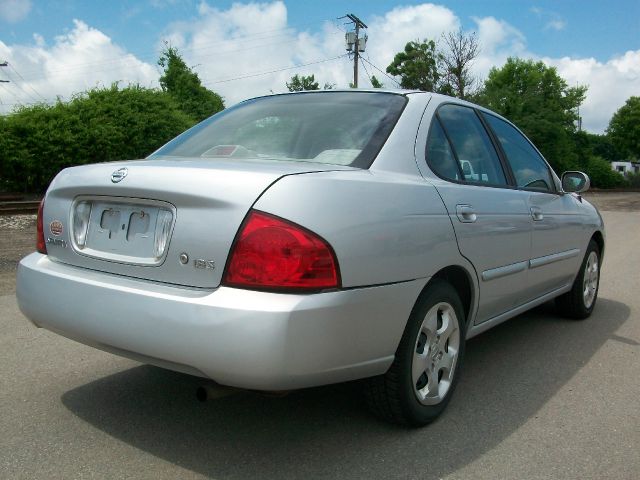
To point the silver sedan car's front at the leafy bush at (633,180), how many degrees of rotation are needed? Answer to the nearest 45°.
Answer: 0° — it already faces it

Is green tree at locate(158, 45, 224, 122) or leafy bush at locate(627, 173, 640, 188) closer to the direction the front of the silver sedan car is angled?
the leafy bush

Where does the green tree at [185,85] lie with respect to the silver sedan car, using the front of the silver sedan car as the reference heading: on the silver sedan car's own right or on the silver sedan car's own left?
on the silver sedan car's own left

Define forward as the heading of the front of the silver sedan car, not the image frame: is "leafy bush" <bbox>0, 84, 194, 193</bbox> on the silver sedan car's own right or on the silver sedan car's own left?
on the silver sedan car's own left

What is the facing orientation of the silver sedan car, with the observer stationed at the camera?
facing away from the viewer and to the right of the viewer

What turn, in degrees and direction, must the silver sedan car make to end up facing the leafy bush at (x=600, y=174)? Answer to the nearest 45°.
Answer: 0° — it already faces it
